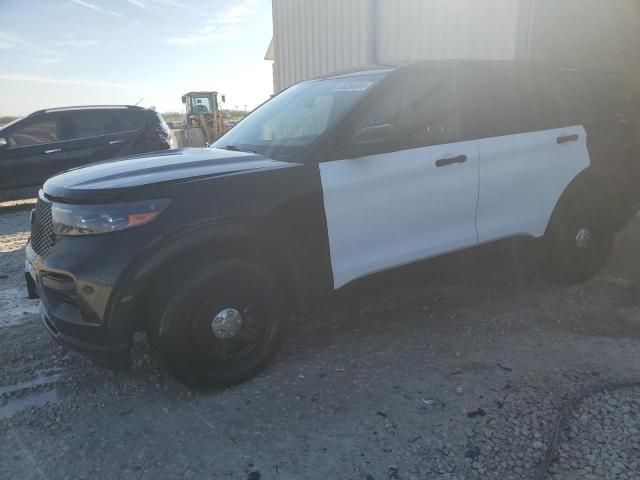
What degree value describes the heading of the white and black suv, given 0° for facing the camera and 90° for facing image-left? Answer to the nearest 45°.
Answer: approximately 45°

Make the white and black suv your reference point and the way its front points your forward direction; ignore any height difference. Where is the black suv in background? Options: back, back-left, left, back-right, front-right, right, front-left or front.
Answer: right
